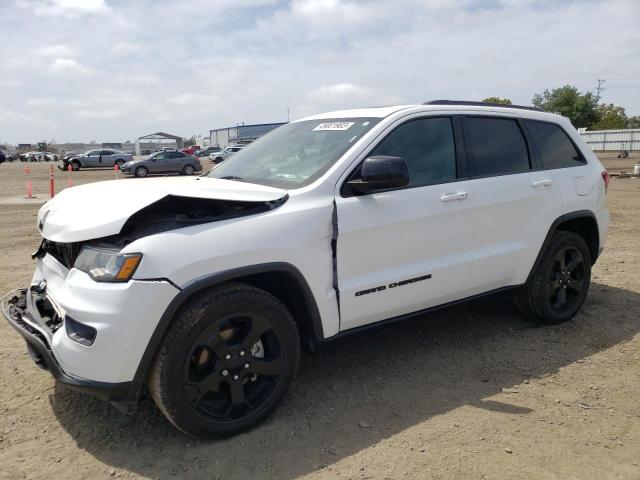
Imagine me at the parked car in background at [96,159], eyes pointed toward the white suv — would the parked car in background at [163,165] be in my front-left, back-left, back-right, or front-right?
front-left

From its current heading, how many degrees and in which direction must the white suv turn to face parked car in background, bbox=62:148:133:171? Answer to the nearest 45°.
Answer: approximately 135° to its right

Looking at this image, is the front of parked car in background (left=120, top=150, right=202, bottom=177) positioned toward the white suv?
no

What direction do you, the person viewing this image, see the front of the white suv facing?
facing the viewer and to the left of the viewer

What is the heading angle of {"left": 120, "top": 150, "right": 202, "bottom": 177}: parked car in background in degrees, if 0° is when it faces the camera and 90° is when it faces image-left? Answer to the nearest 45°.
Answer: approximately 90°

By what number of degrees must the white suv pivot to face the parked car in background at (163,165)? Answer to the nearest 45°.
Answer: approximately 135° to its right

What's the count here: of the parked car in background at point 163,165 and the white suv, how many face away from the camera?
0
